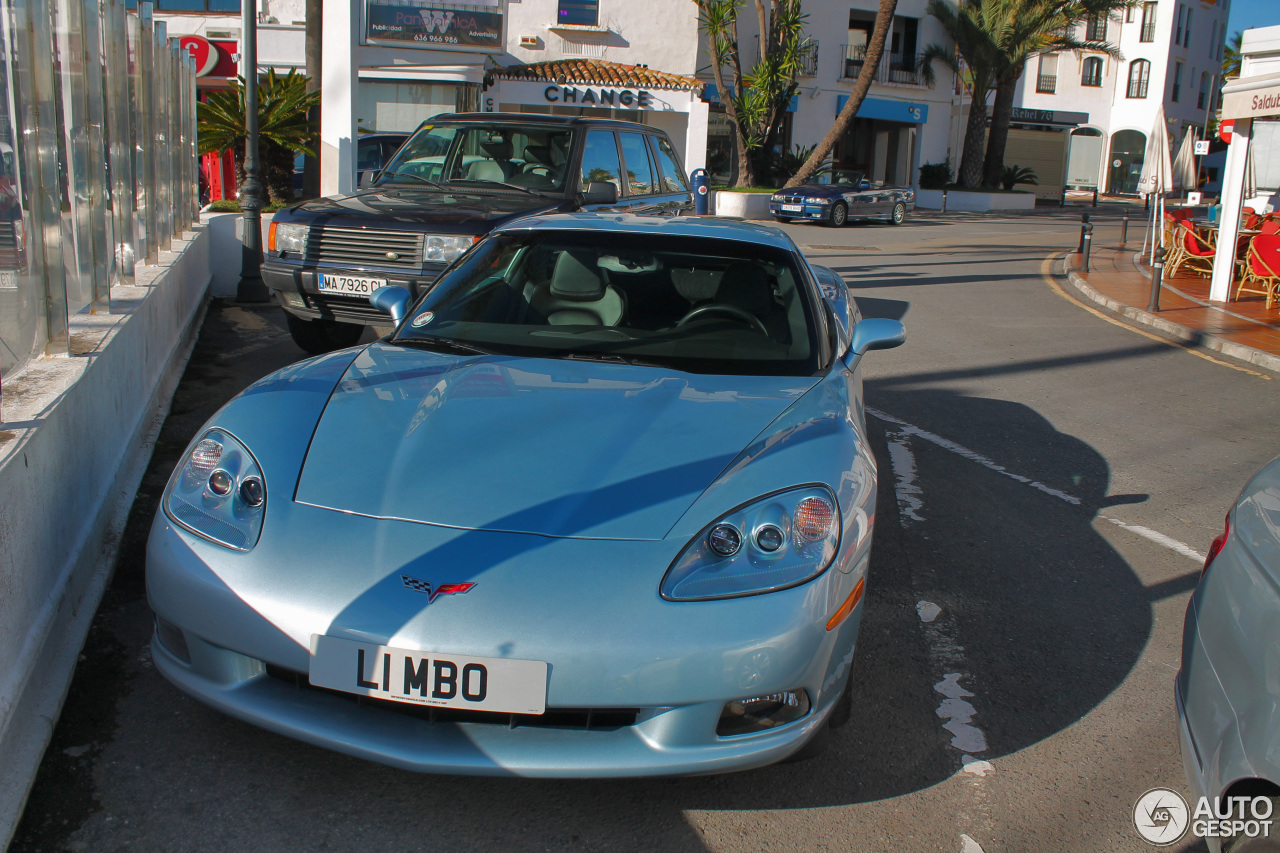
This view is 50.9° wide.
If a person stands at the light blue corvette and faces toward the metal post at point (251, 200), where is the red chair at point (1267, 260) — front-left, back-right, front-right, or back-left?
front-right

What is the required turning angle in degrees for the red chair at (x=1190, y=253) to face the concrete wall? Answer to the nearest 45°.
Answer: approximately 90° to its right

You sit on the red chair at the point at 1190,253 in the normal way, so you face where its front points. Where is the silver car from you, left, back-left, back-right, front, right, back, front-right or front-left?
right

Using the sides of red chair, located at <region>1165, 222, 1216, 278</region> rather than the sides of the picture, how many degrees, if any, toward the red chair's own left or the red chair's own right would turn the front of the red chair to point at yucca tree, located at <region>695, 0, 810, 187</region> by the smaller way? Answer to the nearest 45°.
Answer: approximately 135° to the red chair's own left

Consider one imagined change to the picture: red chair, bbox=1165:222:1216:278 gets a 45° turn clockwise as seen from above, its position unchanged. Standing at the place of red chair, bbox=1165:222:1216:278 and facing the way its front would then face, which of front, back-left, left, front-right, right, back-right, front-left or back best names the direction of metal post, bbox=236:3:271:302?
right

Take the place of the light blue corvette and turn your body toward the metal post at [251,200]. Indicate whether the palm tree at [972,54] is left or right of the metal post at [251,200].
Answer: right

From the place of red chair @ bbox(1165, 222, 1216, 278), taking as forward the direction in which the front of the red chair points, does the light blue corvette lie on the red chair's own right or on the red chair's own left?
on the red chair's own right

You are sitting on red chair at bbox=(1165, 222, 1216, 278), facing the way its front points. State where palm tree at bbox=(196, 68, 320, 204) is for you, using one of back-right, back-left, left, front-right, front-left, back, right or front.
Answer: back-right

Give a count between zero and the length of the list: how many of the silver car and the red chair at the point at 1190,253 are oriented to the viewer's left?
0

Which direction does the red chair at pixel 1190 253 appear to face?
to the viewer's right
